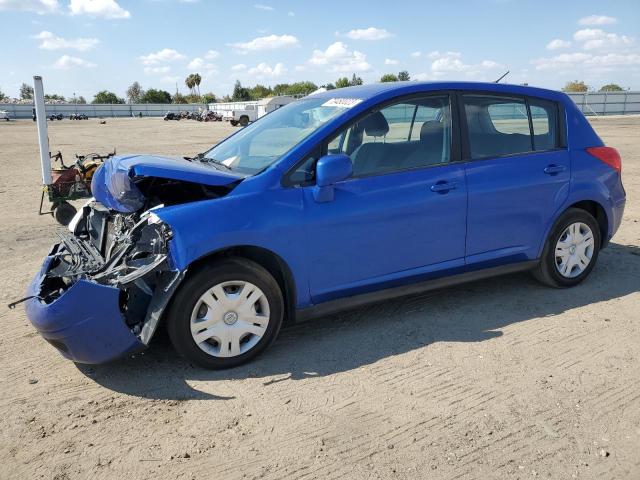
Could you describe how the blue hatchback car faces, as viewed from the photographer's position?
facing the viewer and to the left of the viewer

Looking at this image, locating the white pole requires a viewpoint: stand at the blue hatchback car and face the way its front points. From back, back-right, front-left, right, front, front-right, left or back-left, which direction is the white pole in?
right

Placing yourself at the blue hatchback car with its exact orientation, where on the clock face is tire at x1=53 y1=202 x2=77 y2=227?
The tire is roughly at 3 o'clock from the blue hatchback car.
